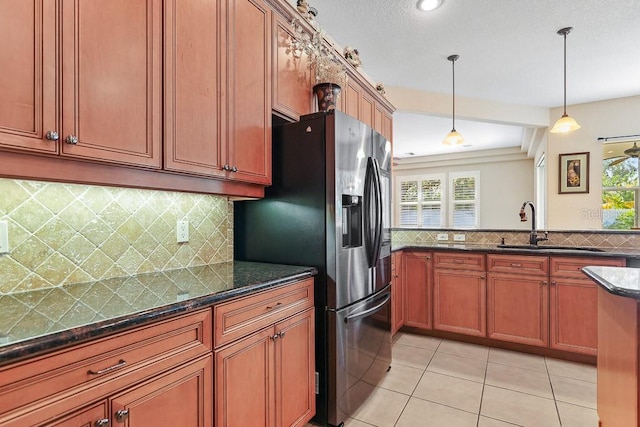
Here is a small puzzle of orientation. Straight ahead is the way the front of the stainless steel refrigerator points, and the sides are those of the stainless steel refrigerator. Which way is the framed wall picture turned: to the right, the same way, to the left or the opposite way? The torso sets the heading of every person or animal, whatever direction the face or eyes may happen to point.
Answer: to the right

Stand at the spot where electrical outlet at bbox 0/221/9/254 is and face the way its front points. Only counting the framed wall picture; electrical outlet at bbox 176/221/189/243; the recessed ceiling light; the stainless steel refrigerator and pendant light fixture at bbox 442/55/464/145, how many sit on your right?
0

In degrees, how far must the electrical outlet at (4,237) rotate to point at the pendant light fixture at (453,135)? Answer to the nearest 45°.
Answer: approximately 90° to its left

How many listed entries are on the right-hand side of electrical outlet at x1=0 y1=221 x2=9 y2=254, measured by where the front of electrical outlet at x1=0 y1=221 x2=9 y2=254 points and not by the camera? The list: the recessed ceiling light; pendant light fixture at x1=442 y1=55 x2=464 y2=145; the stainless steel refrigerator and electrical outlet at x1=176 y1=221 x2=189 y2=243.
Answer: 0

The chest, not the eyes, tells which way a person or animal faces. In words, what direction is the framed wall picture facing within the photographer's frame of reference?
facing the viewer

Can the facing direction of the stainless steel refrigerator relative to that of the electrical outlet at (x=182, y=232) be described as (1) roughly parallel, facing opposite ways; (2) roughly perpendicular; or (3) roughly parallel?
roughly parallel

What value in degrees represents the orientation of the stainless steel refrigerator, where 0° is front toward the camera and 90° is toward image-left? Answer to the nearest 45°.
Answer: approximately 315°

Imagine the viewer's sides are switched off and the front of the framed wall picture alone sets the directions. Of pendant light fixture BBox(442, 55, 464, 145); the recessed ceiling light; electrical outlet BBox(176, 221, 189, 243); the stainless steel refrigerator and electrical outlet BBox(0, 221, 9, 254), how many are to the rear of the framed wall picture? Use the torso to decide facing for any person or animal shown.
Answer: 0

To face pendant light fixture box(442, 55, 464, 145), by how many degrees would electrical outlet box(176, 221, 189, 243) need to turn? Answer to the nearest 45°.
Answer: approximately 45° to its left

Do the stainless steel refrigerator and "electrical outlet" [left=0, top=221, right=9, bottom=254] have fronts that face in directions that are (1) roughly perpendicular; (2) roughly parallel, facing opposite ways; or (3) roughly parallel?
roughly parallel

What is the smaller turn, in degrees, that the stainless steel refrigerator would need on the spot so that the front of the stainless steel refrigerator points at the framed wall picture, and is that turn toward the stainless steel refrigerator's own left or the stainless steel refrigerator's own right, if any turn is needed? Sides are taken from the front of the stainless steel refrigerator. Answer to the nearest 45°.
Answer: approximately 90° to the stainless steel refrigerator's own left

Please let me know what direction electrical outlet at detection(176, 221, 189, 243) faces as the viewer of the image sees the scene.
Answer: facing the viewer and to the right of the viewer

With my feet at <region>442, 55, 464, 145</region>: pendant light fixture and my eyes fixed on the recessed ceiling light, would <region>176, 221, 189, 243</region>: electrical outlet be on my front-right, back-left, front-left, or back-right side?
front-right

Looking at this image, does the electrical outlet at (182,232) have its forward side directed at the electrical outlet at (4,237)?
no

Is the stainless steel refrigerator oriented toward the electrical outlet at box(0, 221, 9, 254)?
no

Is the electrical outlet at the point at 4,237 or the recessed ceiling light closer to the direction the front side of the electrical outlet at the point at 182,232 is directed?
the recessed ceiling light

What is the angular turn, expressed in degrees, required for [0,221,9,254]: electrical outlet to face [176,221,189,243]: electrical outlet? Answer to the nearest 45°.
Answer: approximately 90° to its left
